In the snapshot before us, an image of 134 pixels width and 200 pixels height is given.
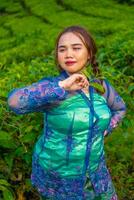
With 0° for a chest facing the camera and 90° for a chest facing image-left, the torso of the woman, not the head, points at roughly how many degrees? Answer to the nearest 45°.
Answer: approximately 315°
